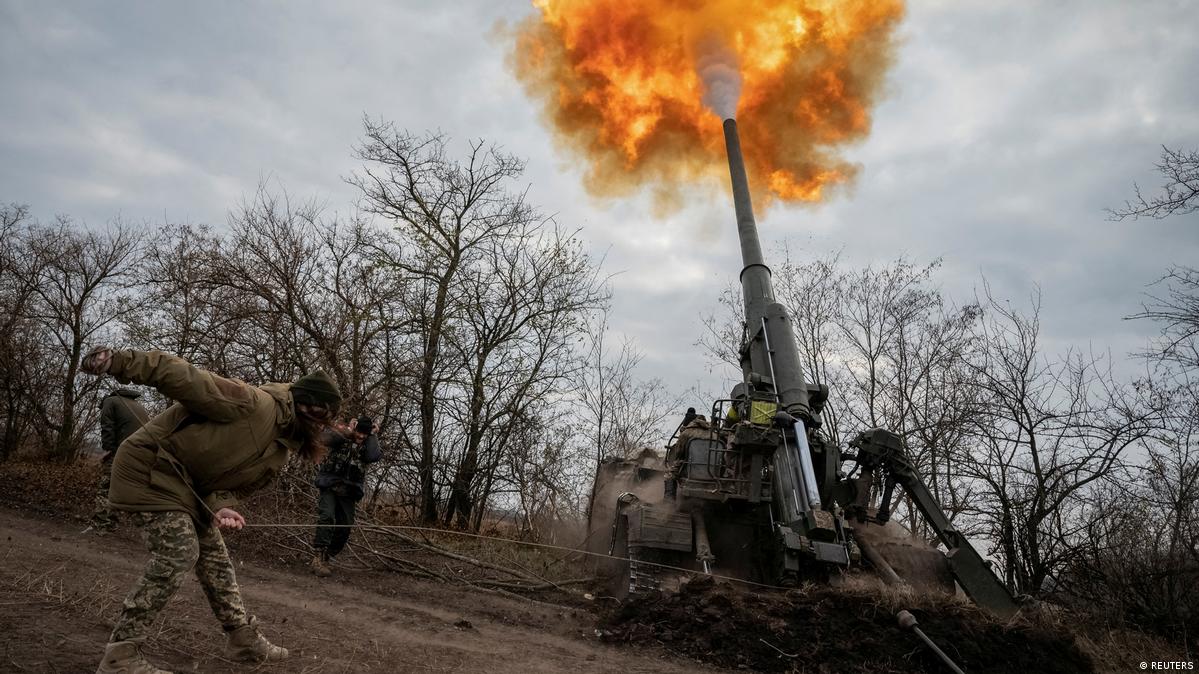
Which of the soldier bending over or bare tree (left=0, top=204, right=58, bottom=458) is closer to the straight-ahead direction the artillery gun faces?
the bare tree

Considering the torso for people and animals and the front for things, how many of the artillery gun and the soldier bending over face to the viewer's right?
1

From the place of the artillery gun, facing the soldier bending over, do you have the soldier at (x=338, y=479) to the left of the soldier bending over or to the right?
right

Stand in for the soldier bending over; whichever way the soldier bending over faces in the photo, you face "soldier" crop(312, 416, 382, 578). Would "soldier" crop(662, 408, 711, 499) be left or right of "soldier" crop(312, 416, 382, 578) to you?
right

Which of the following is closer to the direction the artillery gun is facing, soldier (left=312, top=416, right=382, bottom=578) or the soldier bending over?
the soldier

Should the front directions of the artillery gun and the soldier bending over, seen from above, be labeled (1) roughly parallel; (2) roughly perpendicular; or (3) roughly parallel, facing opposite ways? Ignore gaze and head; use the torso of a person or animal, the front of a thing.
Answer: roughly perpendicular

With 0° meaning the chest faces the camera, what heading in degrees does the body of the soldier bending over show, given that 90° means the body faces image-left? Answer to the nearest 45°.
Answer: approximately 270°

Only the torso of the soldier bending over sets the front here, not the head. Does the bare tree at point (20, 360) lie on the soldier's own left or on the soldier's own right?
on the soldier's own left

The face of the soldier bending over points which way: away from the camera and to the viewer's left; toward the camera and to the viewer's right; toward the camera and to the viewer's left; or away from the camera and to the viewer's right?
toward the camera and to the viewer's right

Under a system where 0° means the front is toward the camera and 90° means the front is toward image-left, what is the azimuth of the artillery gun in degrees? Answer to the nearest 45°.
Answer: approximately 135°

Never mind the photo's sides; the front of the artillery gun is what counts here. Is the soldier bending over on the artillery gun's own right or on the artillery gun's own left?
on the artillery gun's own left
